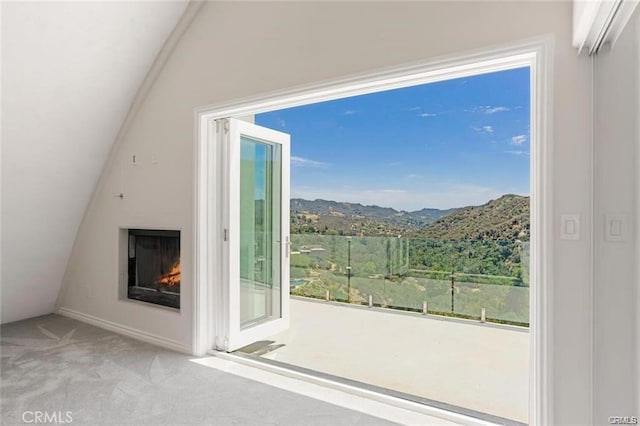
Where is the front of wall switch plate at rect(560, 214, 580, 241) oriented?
toward the camera

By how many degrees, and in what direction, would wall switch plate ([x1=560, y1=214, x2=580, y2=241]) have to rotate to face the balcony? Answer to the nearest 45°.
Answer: approximately 135° to its right

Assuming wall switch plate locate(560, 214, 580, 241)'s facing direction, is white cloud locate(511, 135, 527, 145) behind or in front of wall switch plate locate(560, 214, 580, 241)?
behind

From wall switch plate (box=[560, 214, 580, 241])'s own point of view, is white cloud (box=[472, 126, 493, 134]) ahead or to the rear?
to the rear

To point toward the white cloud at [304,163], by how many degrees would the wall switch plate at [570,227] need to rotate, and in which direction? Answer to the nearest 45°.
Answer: approximately 135° to its right
